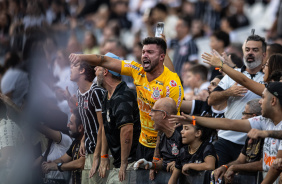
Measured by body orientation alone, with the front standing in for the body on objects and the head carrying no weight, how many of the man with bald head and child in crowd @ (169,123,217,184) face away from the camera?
0

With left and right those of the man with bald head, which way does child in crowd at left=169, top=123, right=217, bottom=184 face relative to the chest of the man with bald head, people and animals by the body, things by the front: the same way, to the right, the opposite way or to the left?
the same way

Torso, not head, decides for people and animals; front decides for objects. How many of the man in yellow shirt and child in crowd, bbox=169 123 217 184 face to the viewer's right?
0

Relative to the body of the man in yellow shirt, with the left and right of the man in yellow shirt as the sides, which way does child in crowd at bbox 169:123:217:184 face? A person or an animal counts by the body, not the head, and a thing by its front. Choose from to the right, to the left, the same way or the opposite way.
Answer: the same way

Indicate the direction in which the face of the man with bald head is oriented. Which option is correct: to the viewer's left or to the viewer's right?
to the viewer's left

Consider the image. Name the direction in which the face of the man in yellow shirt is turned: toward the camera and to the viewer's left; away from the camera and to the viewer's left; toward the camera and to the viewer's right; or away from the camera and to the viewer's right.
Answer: toward the camera and to the viewer's left

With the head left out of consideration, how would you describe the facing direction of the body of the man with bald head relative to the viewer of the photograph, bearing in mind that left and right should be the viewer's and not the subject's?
facing the viewer and to the left of the viewer
